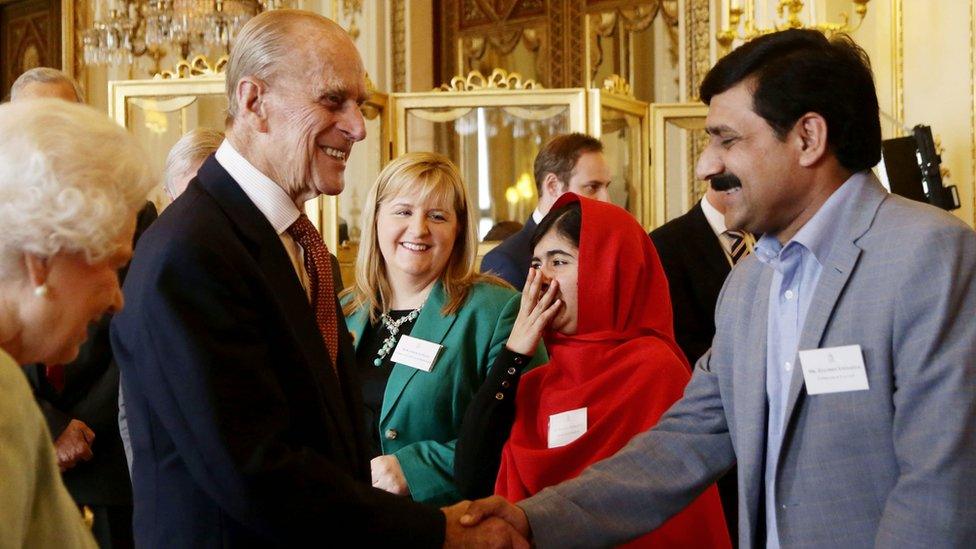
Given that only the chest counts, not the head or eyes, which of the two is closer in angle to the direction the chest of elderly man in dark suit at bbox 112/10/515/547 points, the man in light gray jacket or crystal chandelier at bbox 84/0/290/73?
the man in light gray jacket

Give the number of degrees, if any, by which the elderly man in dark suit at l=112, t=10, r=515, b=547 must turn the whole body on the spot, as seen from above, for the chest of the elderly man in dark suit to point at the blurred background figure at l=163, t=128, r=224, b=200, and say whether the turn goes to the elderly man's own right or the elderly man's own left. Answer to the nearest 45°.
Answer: approximately 90° to the elderly man's own left

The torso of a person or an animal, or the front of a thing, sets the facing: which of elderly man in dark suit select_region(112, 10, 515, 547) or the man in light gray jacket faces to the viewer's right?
the elderly man in dark suit

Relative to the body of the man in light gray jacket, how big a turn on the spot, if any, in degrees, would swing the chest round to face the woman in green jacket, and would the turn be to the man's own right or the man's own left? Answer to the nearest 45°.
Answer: approximately 90° to the man's own right

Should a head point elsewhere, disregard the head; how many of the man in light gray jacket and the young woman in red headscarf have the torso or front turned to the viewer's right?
0

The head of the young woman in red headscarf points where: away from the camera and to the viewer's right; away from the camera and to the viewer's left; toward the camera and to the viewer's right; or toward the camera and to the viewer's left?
toward the camera and to the viewer's left

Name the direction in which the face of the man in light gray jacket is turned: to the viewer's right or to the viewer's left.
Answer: to the viewer's left

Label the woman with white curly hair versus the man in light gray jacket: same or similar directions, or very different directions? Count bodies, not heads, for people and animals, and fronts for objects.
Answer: very different directions

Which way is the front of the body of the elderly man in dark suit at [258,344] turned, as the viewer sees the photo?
to the viewer's right

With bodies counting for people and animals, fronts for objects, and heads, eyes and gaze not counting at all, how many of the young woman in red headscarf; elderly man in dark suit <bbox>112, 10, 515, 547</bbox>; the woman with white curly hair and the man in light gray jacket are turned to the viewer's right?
2

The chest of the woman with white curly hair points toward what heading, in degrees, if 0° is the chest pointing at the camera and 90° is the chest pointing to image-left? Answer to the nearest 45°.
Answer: approximately 270°

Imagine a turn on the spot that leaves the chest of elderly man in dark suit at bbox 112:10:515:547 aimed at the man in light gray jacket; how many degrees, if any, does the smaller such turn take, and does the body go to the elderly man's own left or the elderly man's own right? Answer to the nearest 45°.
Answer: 0° — they already face them

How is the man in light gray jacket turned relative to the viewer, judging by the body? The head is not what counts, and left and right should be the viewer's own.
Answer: facing the viewer and to the left of the viewer
